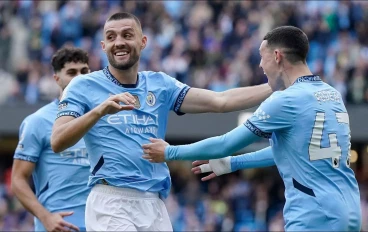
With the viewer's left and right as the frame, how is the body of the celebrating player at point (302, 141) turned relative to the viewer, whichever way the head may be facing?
facing away from the viewer and to the left of the viewer

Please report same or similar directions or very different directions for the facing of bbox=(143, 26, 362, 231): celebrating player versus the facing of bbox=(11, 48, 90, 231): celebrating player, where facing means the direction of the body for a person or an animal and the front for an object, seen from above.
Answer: very different directions

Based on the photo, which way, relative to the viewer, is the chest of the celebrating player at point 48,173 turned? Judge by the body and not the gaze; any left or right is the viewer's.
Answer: facing the viewer and to the right of the viewer
